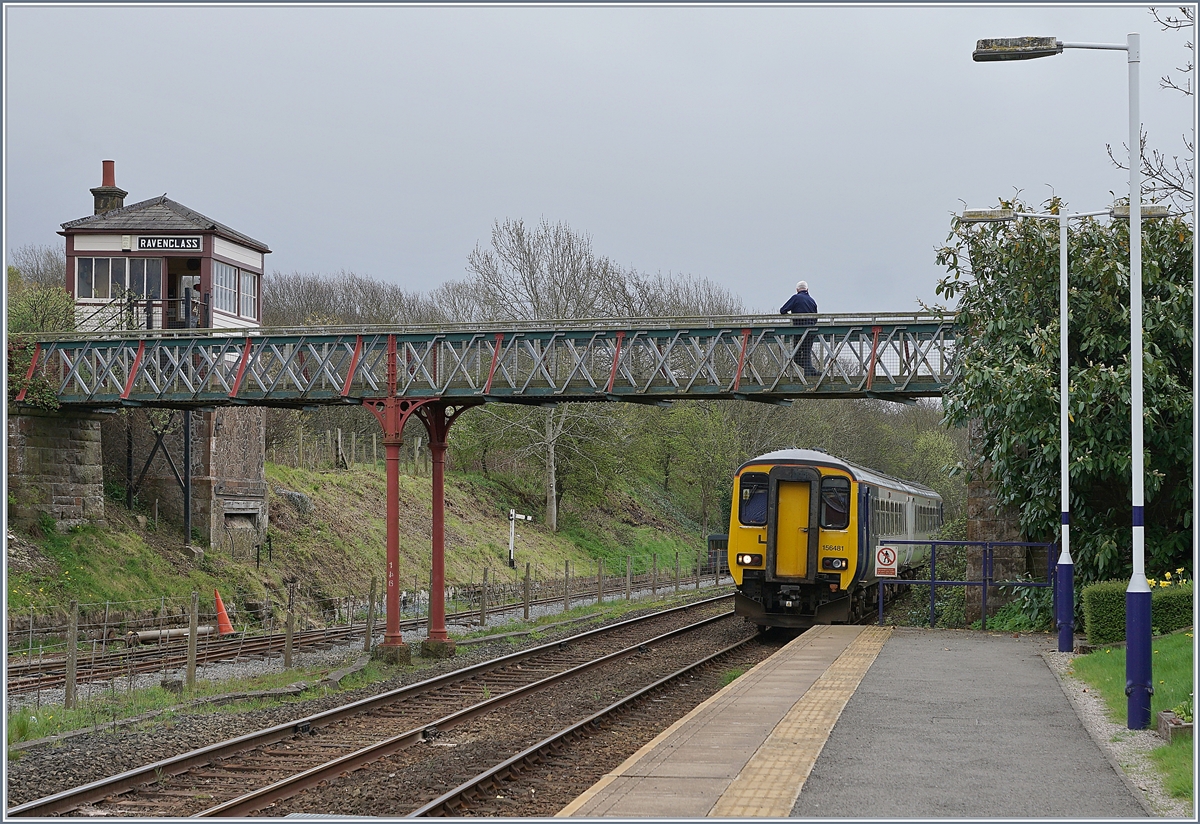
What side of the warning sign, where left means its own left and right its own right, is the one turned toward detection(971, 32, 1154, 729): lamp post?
front

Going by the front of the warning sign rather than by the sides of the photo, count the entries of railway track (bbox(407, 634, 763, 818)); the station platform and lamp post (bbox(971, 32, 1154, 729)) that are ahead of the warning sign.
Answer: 3

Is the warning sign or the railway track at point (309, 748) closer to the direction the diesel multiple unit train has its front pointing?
the railway track

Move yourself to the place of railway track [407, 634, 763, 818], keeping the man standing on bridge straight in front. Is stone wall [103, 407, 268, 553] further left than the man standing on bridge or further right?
left

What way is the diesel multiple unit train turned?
toward the camera

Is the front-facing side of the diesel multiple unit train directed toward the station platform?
yes

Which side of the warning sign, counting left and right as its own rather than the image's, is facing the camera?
front

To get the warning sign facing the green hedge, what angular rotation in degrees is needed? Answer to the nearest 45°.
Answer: approximately 45° to its left

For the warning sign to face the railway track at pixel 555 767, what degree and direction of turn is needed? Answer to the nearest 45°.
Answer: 0° — it already faces it

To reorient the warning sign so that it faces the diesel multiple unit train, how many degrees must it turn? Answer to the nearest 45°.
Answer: approximately 180°

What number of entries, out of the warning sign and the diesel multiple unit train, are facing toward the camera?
2
